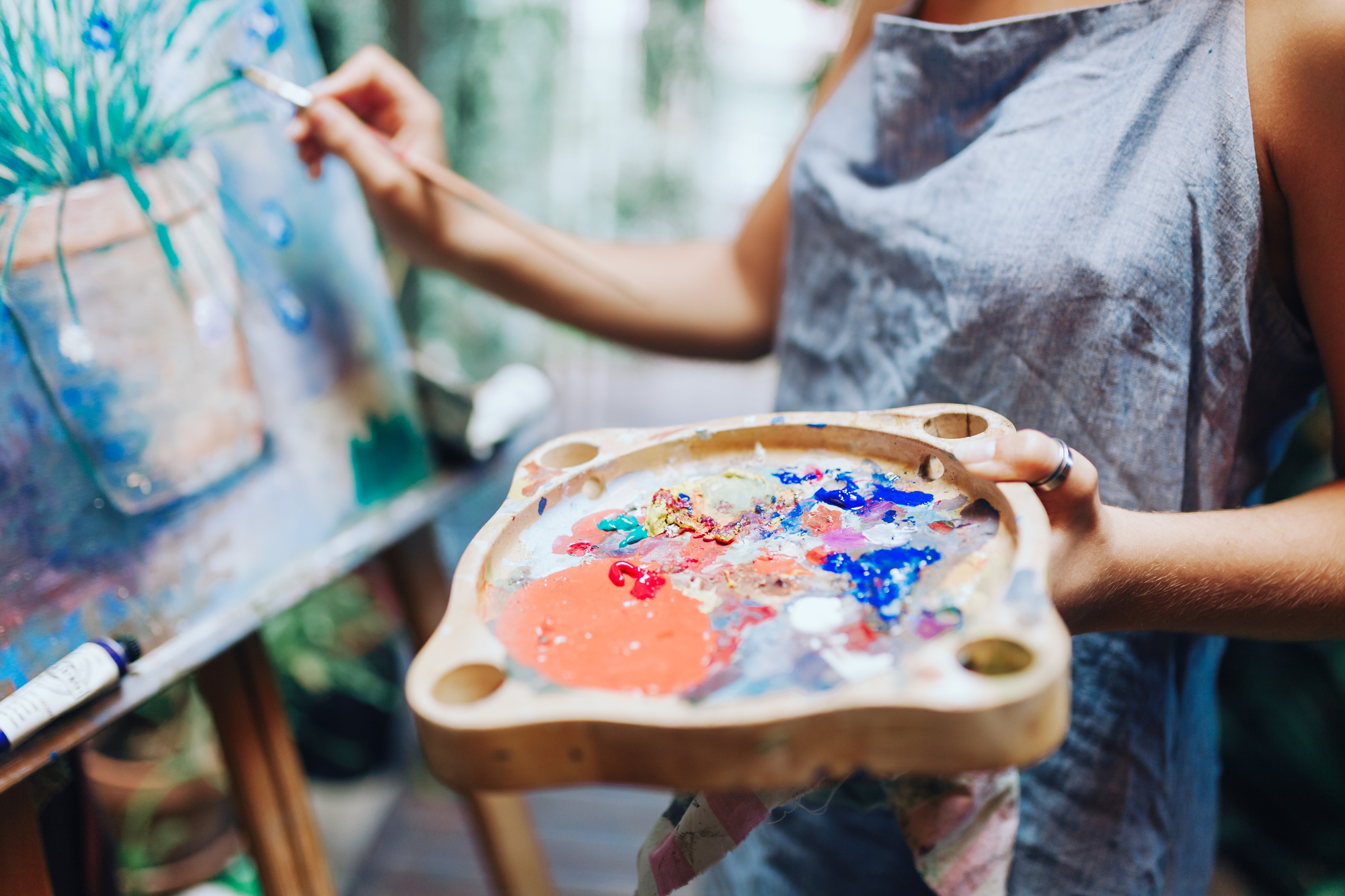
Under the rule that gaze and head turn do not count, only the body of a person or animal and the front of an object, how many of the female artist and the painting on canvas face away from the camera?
0

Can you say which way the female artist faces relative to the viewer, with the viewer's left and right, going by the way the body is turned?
facing the viewer and to the left of the viewer

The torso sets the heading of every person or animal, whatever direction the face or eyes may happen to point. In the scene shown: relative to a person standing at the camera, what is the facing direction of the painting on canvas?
facing the viewer and to the right of the viewer
